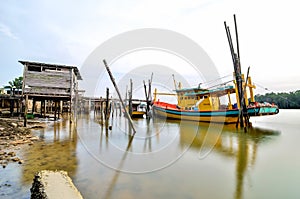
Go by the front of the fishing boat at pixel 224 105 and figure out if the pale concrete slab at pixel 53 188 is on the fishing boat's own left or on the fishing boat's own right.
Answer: on the fishing boat's own left

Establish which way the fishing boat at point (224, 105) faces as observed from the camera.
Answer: facing away from the viewer and to the left of the viewer
